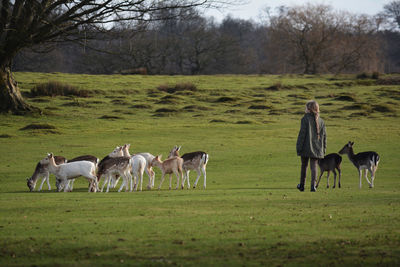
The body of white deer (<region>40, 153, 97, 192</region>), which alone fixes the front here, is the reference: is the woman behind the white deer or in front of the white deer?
behind

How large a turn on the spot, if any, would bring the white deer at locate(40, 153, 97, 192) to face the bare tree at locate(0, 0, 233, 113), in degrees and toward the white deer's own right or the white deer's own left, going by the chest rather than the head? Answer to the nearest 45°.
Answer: approximately 90° to the white deer's own right

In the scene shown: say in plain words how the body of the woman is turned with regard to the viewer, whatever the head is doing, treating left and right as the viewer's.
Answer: facing away from the viewer and to the left of the viewer

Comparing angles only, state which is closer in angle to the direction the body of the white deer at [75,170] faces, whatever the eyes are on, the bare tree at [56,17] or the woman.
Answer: the bare tree

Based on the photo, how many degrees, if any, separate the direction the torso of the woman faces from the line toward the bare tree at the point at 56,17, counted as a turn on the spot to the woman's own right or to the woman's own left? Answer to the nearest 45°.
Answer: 0° — they already face it

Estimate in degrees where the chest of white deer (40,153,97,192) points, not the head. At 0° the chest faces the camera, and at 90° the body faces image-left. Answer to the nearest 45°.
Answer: approximately 90°
